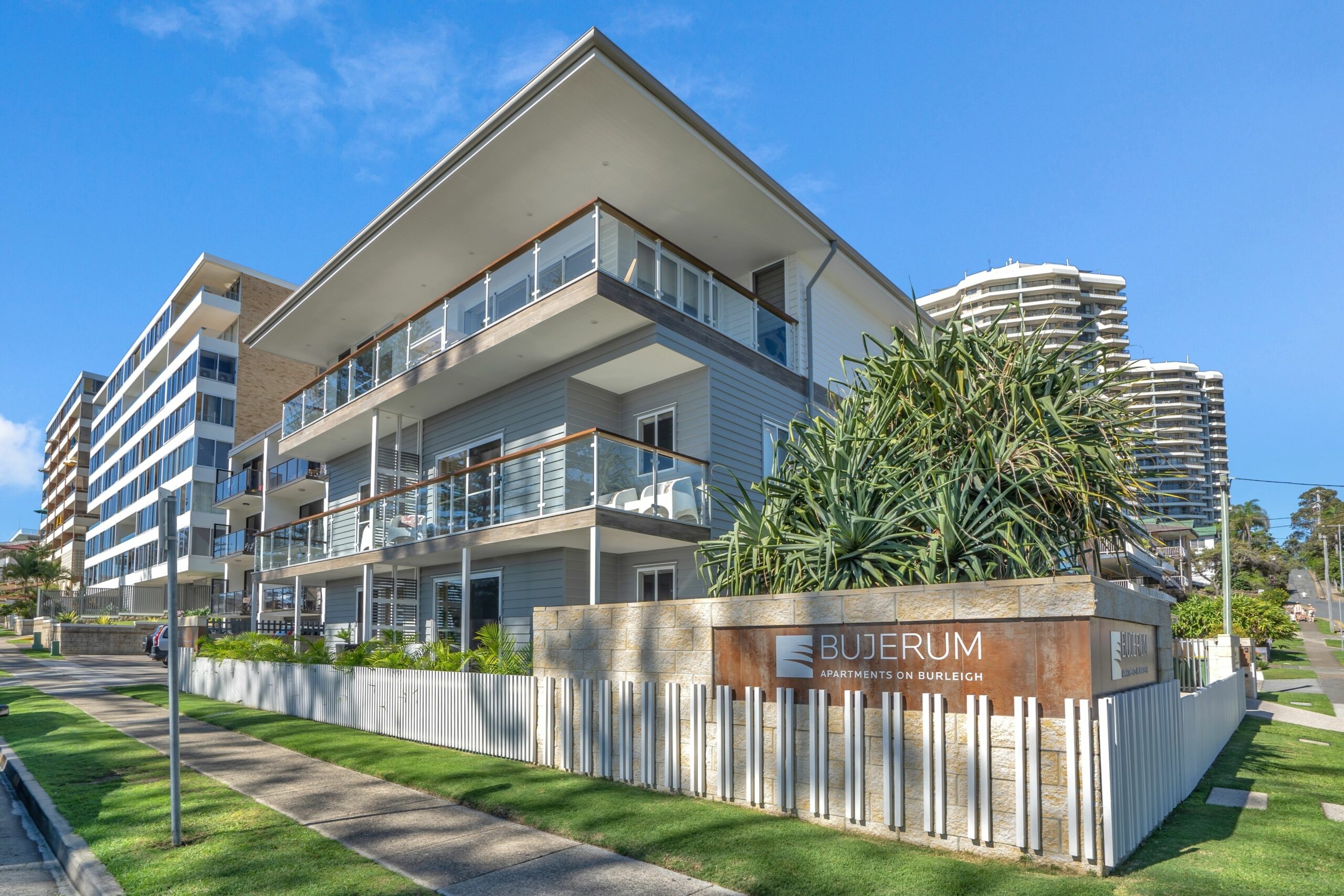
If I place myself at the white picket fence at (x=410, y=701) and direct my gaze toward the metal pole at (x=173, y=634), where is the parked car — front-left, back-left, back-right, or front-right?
back-right

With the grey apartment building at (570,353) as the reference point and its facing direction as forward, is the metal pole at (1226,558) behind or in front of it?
behind

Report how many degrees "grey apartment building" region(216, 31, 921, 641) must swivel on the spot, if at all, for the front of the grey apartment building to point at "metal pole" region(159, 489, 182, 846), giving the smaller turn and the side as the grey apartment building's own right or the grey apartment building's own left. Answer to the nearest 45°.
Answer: approximately 45° to the grey apartment building's own left

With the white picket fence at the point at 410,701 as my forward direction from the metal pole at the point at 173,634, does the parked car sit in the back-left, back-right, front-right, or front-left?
front-left

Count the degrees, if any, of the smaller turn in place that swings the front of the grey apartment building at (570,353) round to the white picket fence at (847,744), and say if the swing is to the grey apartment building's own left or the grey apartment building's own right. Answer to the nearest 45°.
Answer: approximately 45° to the grey apartment building's own left

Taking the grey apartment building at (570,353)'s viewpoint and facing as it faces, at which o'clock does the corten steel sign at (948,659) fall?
The corten steel sign is roughly at 10 o'clock from the grey apartment building.

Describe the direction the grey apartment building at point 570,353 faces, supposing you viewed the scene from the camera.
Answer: facing the viewer and to the left of the viewer
